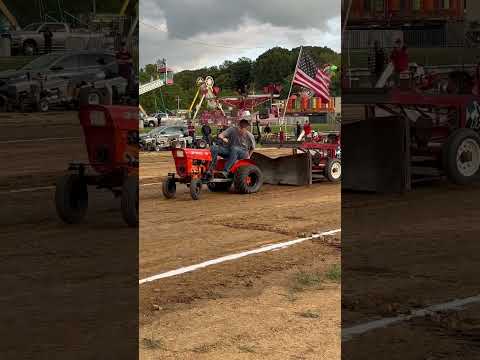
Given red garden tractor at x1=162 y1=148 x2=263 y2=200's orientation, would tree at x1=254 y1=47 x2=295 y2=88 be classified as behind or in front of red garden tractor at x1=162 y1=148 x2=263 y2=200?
behind

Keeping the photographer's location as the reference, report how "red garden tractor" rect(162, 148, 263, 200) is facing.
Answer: facing the viewer and to the left of the viewer

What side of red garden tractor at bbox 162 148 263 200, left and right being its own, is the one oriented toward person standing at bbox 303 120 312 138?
back

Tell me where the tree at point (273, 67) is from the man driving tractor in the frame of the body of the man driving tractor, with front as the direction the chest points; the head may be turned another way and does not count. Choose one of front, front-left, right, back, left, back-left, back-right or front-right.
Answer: back-right
